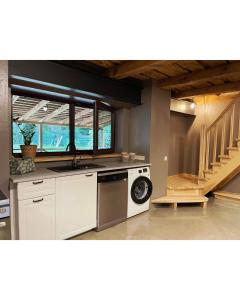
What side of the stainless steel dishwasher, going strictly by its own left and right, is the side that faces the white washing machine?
left

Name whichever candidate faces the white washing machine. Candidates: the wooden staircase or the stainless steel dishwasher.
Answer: the wooden staircase

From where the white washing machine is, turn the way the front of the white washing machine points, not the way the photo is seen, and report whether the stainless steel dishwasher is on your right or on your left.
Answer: on your right

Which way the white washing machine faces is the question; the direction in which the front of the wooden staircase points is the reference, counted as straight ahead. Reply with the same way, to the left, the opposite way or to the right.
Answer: to the left

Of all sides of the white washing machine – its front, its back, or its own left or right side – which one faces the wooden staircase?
left

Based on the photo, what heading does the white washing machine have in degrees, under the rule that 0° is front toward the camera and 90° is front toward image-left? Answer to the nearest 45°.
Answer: approximately 315°

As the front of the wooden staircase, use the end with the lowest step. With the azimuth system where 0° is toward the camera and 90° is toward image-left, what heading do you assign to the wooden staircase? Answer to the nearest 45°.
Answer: approximately 45°

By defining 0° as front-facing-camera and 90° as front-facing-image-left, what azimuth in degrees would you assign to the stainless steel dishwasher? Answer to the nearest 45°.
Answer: approximately 315°
